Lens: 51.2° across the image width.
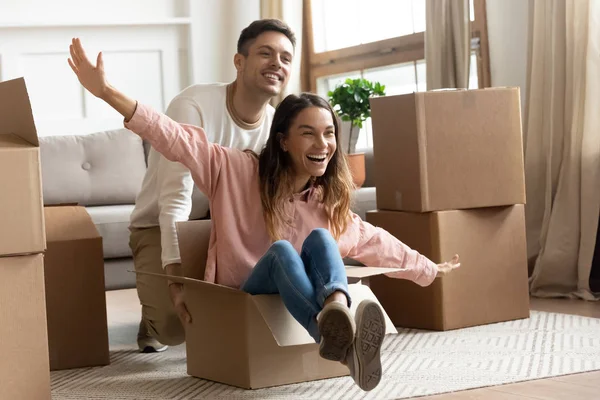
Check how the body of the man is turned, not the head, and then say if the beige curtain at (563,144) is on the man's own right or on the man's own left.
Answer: on the man's own left

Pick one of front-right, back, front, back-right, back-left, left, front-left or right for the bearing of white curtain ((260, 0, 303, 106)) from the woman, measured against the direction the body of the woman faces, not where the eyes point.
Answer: back-left

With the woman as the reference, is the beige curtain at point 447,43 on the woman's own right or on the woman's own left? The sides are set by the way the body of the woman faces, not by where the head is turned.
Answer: on the woman's own left

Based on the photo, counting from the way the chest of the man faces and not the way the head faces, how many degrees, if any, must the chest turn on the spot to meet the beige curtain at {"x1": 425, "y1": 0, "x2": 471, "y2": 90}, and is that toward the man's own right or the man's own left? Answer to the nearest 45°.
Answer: approximately 90° to the man's own left

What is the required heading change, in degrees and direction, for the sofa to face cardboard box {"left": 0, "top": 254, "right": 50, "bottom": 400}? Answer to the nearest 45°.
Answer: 0° — it already faces it

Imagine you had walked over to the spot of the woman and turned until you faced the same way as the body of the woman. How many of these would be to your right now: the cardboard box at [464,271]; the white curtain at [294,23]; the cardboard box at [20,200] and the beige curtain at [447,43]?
1

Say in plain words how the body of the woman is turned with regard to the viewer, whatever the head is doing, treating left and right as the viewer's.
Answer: facing the viewer and to the right of the viewer

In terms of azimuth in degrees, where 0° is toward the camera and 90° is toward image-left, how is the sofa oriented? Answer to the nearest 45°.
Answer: approximately 0°

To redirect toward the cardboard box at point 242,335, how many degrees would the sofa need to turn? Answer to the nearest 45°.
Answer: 0° — it already faces it

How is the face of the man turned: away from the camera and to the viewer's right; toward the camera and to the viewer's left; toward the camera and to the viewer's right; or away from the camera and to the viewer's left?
toward the camera and to the viewer's right

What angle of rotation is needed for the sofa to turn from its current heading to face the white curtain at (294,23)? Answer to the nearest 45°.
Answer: approximately 135° to its left

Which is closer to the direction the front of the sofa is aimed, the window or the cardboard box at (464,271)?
the cardboard box

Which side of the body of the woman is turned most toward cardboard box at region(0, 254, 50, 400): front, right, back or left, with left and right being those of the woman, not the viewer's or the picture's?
right
